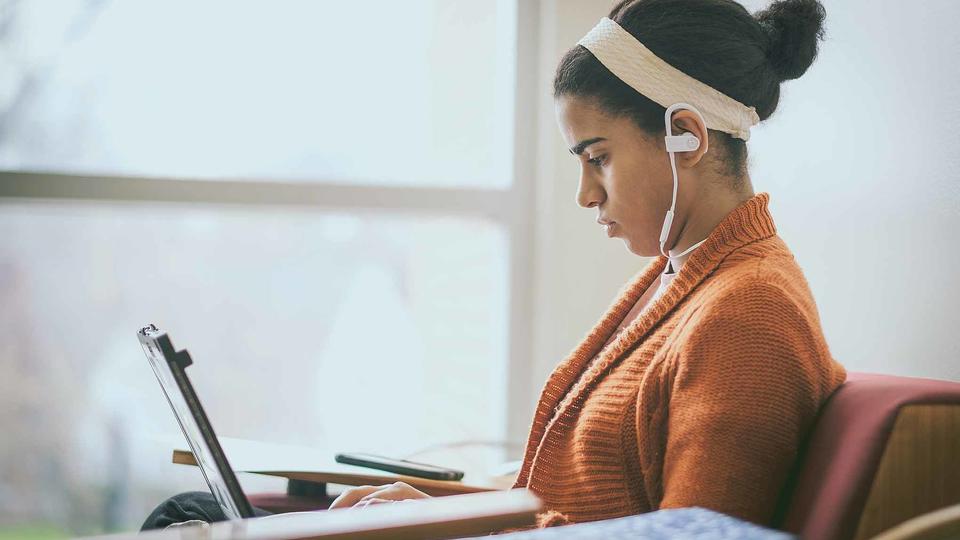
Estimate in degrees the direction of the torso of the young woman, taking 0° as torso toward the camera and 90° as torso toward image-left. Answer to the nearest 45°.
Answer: approximately 90°

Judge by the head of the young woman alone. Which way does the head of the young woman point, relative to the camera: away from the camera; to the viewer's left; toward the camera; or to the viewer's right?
to the viewer's left
